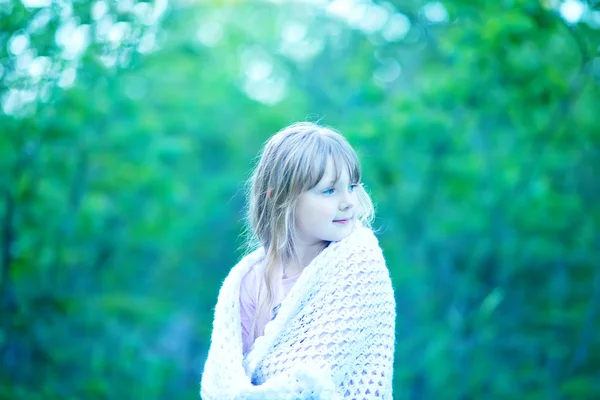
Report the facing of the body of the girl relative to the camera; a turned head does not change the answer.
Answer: toward the camera

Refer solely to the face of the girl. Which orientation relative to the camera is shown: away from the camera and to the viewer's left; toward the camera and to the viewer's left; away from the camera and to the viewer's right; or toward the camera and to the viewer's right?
toward the camera and to the viewer's right
